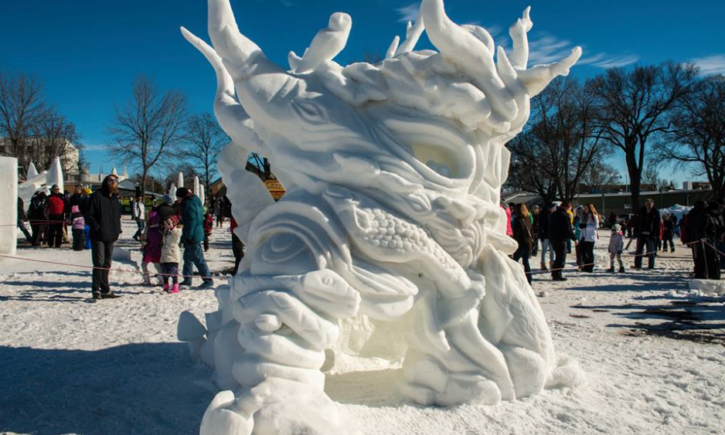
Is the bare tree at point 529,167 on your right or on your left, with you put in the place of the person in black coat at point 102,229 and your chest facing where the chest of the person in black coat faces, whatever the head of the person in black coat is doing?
on your left

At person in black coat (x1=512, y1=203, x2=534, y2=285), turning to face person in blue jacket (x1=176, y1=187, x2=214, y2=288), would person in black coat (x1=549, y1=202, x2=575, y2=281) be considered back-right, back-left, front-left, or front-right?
back-right

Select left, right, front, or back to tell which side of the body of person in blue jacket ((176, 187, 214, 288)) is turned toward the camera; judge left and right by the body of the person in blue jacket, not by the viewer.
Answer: left

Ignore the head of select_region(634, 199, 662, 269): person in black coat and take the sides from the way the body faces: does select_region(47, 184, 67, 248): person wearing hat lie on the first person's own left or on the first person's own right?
on the first person's own right
